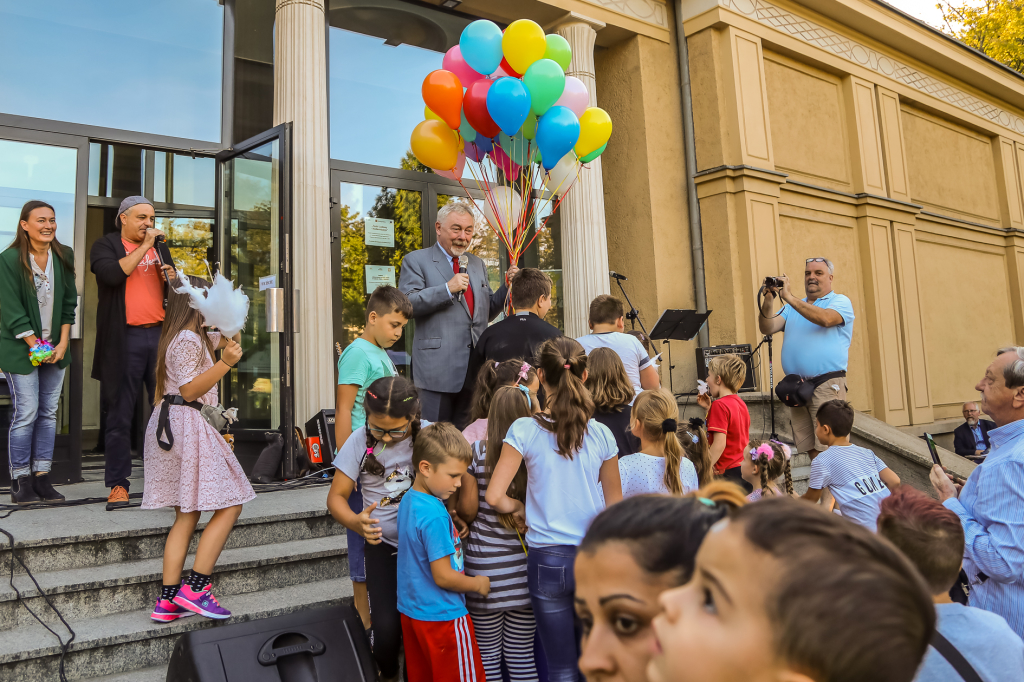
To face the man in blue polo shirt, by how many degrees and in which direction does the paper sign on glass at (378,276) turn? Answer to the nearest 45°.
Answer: approximately 90° to its left

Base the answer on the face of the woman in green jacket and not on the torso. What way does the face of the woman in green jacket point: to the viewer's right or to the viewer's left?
to the viewer's right

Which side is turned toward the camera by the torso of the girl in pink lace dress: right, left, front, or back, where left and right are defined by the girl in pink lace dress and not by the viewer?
right

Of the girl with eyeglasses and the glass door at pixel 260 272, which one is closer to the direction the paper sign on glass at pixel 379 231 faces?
the girl with eyeglasses

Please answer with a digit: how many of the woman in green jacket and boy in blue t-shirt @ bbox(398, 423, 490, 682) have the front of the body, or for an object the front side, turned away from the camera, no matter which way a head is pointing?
0

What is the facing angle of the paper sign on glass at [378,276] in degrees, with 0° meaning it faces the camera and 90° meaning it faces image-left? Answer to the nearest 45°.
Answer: approximately 0°

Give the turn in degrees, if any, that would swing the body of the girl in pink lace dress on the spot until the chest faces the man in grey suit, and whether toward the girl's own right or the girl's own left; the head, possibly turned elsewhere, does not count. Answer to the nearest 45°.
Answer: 0° — they already face them

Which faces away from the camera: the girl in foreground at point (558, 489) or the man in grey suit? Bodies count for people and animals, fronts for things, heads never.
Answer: the girl in foreground

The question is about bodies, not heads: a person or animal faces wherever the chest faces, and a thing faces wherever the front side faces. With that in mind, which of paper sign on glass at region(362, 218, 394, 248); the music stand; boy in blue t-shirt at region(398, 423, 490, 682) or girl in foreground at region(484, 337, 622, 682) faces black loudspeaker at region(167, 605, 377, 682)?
the paper sign on glass

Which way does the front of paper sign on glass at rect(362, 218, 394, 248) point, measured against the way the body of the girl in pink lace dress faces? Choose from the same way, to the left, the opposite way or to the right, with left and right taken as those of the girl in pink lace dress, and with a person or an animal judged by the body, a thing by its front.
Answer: to the right

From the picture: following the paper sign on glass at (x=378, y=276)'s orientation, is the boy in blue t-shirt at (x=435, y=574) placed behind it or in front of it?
in front

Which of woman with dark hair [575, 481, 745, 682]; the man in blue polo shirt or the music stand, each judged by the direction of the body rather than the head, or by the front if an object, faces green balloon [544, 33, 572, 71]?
the man in blue polo shirt

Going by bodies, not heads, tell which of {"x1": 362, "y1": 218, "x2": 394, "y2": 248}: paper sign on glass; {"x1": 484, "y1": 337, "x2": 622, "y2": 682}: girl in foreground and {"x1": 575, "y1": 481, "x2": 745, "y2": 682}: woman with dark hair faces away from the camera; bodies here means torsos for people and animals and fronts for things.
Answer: the girl in foreground

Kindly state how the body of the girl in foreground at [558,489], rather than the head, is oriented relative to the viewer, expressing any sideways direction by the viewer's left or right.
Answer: facing away from the viewer
